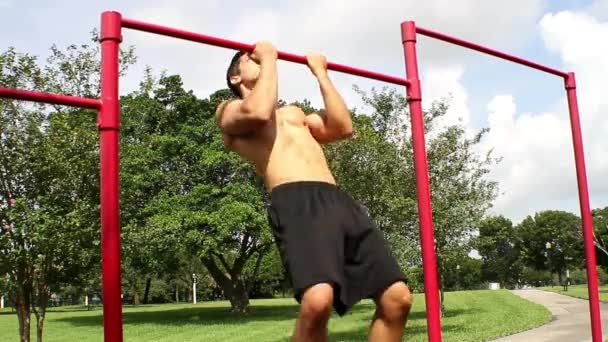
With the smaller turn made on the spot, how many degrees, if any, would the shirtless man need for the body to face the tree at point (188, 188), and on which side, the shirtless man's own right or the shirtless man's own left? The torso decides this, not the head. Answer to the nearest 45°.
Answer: approximately 135° to the shirtless man's own left

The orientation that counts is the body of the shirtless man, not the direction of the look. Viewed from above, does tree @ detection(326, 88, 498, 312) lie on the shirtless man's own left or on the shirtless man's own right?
on the shirtless man's own left

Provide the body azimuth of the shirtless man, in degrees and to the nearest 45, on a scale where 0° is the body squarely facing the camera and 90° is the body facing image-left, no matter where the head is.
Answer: approximately 315°

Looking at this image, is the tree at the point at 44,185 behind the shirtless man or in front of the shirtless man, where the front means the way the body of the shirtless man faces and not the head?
behind

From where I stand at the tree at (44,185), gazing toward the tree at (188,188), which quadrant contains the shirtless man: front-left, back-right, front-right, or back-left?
back-right

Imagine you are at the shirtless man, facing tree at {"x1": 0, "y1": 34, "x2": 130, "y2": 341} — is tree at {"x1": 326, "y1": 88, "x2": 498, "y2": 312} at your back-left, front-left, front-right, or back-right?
front-right
